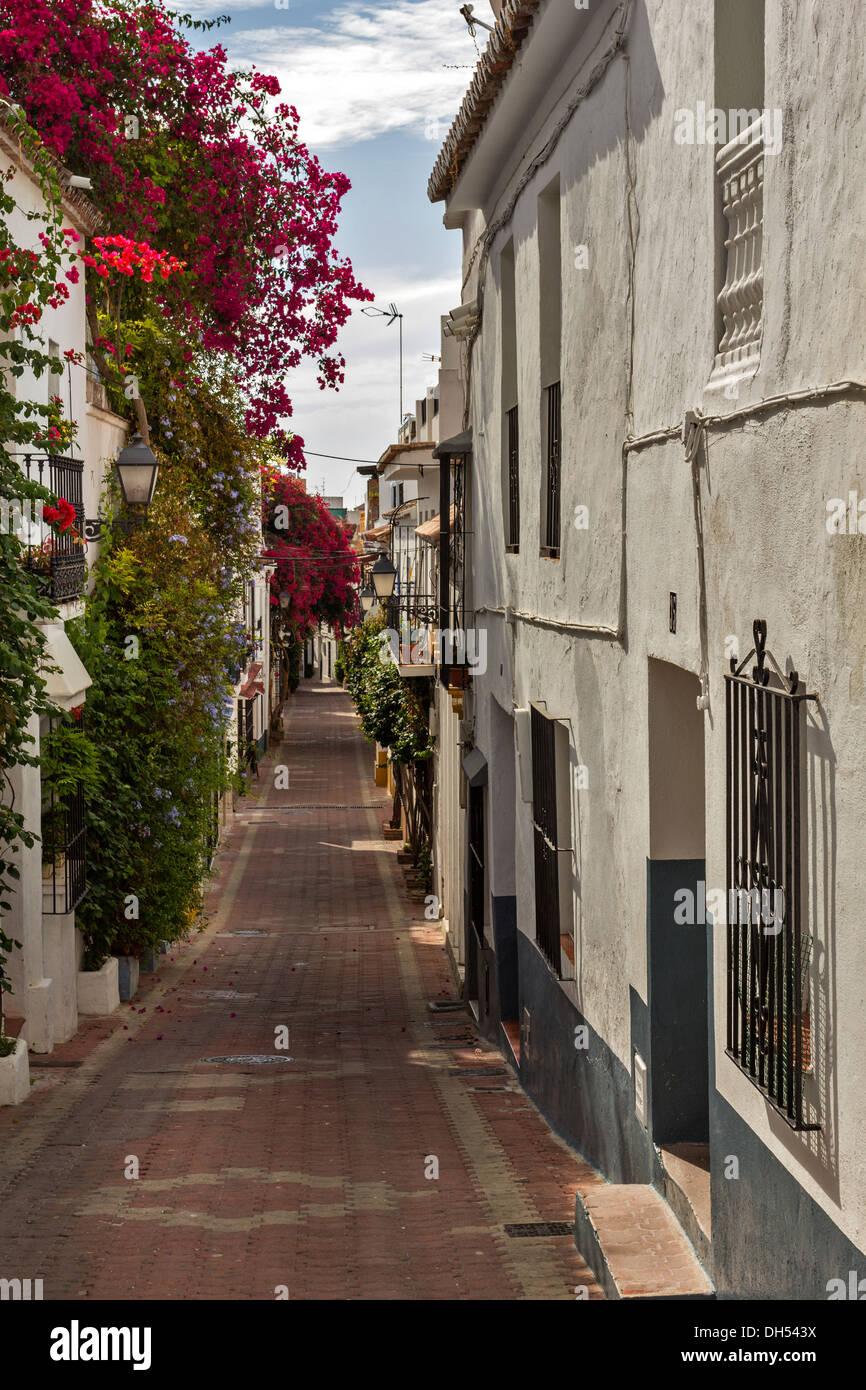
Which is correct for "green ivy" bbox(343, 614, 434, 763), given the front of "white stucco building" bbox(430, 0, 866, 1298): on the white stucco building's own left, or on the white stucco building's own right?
on the white stucco building's own right

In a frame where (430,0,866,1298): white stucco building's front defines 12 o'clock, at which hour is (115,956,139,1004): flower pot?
The flower pot is roughly at 2 o'clock from the white stucco building.

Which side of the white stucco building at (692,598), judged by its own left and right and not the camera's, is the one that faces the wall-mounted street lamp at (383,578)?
right

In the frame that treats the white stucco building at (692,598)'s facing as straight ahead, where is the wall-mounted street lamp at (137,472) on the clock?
The wall-mounted street lamp is roughly at 2 o'clock from the white stucco building.

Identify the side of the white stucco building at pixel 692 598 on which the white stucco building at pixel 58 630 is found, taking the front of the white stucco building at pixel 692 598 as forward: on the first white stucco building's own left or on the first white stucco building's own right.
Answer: on the first white stucco building's own right

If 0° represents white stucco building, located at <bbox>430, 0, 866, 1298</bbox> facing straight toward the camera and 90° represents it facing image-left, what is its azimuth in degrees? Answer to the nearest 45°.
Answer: approximately 90°

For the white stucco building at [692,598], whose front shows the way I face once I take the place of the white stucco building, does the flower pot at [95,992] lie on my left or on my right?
on my right
